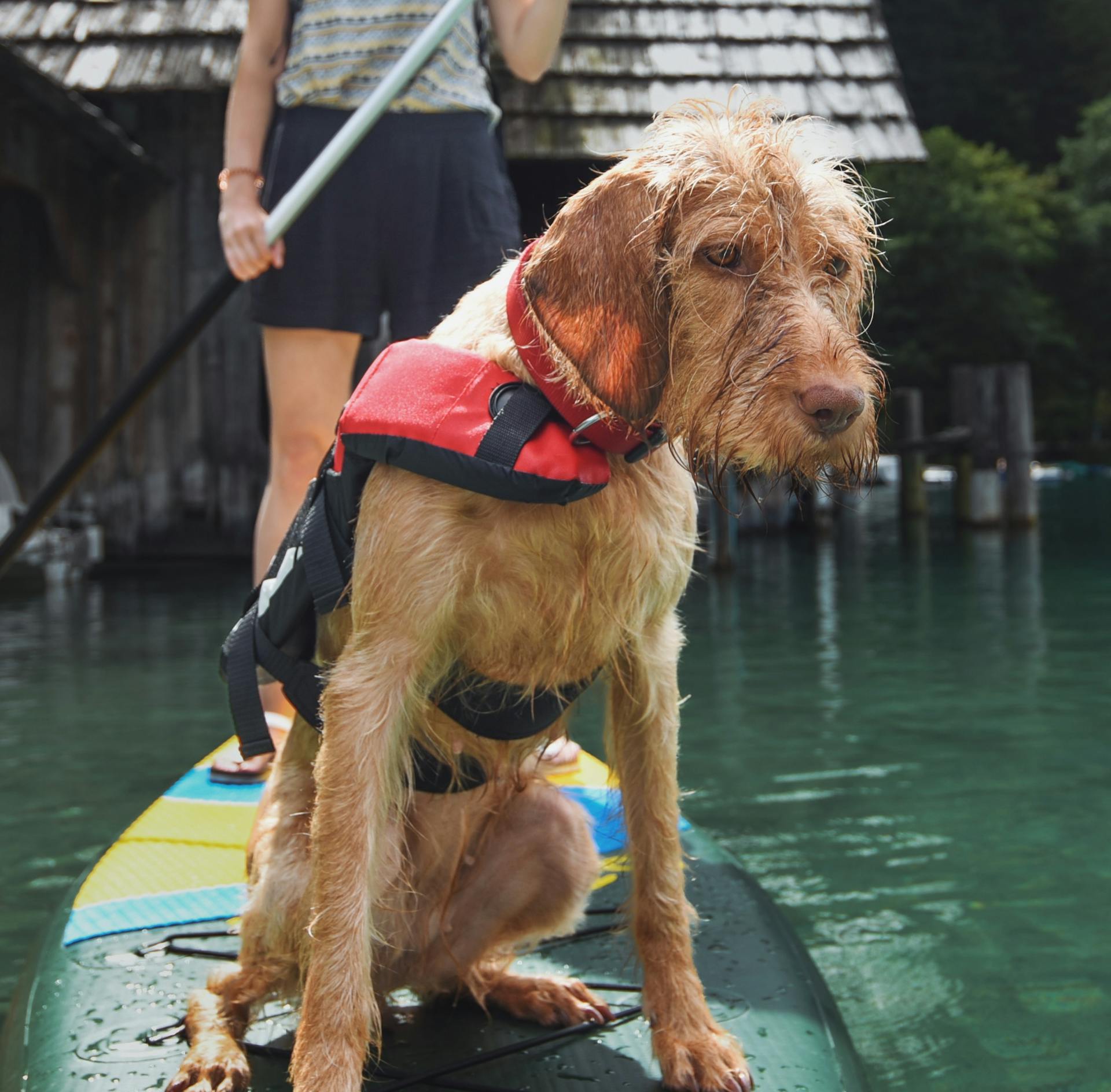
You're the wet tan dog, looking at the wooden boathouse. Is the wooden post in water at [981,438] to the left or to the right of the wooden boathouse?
right

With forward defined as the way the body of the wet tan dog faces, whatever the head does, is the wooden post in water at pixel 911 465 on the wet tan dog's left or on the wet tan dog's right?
on the wet tan dog's left

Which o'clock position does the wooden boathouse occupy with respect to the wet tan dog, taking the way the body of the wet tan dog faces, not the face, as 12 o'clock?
The wooden boathouse is roughly at 7 o'clock from the wet tan dog.

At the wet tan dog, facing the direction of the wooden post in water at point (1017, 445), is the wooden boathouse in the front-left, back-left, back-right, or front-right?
front-left
